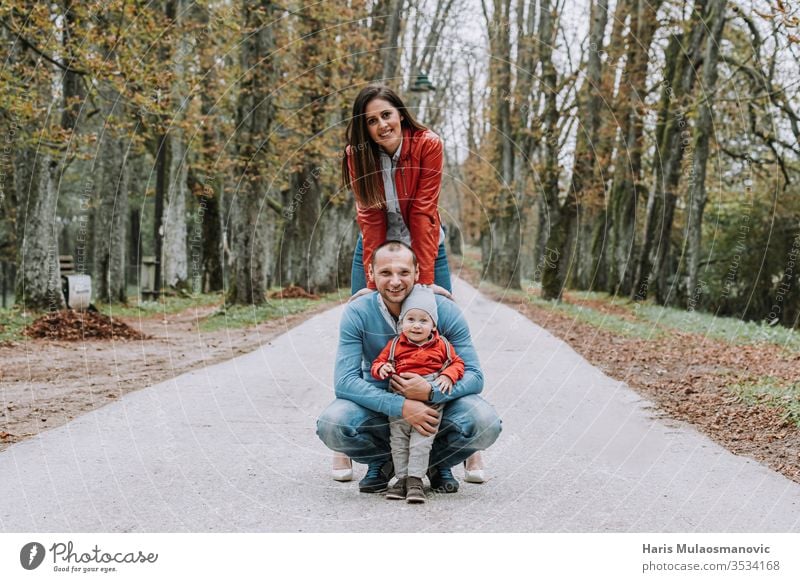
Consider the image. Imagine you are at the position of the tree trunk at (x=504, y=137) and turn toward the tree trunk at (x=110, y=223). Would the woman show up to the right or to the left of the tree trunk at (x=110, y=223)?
left

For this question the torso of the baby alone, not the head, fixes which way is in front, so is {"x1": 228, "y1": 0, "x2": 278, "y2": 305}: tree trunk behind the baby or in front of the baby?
behind

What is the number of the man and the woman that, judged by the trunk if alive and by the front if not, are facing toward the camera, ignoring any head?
2

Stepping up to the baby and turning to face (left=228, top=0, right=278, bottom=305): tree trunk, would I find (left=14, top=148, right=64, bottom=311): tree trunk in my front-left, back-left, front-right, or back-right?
front-left

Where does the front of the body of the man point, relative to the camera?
toward the camera

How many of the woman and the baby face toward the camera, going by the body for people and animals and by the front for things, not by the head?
2

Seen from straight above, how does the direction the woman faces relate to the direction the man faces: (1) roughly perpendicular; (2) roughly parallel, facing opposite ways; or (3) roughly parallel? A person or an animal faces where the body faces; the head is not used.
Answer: roughly parallel

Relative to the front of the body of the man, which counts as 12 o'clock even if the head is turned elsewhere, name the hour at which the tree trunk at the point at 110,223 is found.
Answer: The tree trunk is roughly at 5 o'clock from the man.

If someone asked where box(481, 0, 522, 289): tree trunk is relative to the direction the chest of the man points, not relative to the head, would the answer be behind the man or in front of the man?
behind

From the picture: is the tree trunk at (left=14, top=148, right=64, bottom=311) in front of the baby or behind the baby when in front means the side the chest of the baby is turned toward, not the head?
behind

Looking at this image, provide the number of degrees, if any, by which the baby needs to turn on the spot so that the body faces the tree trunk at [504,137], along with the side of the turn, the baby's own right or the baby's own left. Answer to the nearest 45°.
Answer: approximately 180°

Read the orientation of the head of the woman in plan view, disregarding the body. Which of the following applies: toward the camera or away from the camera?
toward the camera

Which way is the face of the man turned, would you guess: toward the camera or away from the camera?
toward the camera

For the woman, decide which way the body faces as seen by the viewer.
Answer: toward the camera

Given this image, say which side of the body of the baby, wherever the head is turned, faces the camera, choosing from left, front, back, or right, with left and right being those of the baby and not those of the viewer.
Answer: front

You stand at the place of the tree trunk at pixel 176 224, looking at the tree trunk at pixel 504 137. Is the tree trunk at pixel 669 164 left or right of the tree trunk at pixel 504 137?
right
